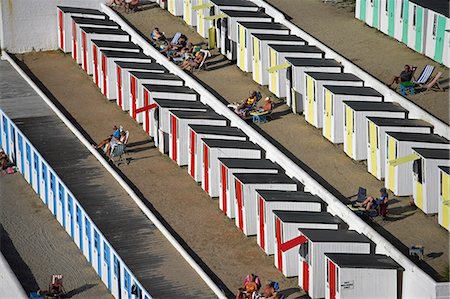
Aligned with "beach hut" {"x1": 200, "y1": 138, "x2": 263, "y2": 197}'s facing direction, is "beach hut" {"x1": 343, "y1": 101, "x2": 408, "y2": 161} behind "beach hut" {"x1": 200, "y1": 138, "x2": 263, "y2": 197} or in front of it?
behind

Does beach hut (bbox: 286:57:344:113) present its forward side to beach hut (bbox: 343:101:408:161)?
no

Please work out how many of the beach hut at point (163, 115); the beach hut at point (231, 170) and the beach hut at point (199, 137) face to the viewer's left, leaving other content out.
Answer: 3

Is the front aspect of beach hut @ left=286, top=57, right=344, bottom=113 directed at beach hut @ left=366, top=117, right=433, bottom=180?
no

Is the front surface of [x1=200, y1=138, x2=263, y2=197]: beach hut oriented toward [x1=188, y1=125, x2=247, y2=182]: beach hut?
no

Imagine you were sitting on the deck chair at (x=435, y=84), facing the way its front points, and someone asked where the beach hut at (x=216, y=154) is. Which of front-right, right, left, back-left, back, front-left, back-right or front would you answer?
front-left

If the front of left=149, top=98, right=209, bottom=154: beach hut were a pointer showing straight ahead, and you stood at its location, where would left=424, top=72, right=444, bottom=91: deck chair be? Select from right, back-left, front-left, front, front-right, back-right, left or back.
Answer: back

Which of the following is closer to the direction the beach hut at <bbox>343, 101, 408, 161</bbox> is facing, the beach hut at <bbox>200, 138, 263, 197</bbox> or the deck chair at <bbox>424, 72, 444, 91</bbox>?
the beach hut

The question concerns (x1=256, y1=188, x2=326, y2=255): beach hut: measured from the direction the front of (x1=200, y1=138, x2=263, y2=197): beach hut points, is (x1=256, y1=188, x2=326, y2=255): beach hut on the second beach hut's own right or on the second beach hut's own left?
on the second beach hut's own left

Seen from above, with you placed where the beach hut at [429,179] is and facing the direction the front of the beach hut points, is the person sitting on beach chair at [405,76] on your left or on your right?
on your right

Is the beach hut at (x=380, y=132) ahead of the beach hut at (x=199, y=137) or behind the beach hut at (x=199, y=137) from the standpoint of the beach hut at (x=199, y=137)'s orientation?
behind

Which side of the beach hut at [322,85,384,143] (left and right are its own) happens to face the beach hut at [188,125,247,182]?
front
